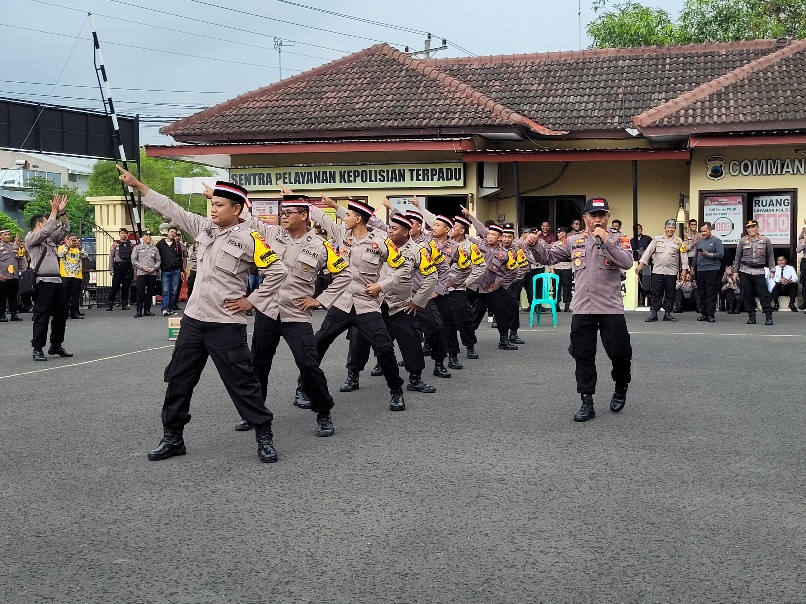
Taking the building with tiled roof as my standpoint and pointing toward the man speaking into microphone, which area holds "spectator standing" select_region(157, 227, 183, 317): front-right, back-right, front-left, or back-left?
front-right

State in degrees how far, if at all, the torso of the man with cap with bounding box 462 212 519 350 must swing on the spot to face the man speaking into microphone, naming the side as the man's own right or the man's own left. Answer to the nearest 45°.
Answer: approximately 45° to the man's own left

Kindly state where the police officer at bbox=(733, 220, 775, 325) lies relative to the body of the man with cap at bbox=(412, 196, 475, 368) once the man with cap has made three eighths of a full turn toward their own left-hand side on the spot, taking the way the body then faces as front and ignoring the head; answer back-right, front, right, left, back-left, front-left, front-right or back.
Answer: front-left

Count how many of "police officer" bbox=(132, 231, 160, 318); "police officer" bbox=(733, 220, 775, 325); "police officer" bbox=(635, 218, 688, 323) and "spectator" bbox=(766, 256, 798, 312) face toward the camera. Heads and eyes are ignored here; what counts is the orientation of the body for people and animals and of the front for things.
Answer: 4

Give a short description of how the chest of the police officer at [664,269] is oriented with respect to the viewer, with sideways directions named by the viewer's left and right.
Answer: facing the viewer

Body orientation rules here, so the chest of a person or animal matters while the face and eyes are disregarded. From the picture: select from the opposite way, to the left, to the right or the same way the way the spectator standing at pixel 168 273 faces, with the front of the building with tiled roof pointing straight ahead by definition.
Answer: the same way

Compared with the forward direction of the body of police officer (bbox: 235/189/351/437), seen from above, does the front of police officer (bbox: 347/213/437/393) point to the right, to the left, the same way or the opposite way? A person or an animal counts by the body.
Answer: the same way

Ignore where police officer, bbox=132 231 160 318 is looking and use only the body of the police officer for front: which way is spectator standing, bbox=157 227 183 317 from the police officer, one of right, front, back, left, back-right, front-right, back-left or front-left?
left

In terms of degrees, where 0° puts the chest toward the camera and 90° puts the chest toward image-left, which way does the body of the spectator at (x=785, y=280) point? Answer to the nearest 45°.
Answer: approximately 0°

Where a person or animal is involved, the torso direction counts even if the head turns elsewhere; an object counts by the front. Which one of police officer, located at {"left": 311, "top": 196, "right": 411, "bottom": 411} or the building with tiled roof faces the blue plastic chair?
the building with tiled roof

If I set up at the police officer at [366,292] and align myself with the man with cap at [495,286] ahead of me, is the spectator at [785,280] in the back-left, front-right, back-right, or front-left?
front-right

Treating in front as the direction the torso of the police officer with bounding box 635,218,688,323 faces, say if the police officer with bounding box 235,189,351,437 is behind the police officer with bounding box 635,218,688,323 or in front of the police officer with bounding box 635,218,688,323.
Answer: in front

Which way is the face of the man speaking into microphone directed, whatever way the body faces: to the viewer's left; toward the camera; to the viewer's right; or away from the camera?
toward the camera

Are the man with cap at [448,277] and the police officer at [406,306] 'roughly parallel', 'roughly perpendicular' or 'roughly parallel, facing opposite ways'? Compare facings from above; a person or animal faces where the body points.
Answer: roughly parallel

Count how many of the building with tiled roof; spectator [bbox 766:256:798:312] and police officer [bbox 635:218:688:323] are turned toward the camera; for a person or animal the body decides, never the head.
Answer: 3

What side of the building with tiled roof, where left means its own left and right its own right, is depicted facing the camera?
front

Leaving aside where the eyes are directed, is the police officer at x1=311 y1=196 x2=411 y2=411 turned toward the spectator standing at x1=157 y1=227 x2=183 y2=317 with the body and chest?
no

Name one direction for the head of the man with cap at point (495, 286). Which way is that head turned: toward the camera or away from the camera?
toward the camera

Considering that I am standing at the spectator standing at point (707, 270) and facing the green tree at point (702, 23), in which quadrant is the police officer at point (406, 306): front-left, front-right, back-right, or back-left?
back-left

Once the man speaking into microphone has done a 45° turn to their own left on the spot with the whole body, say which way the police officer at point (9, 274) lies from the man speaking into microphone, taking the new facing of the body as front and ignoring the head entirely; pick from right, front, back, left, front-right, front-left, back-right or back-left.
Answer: back

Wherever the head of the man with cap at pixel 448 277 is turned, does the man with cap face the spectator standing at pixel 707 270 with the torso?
no

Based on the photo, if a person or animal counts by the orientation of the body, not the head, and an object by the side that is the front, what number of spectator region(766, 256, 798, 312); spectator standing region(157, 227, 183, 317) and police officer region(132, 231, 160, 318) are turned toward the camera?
3

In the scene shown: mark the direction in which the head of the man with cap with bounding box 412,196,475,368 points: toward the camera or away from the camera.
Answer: toward the camera
